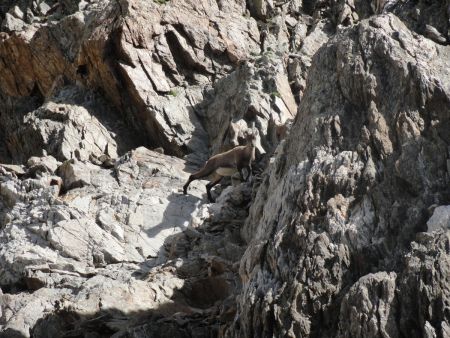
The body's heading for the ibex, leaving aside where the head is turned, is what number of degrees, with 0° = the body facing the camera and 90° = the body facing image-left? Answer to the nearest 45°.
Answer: approximately 270°
